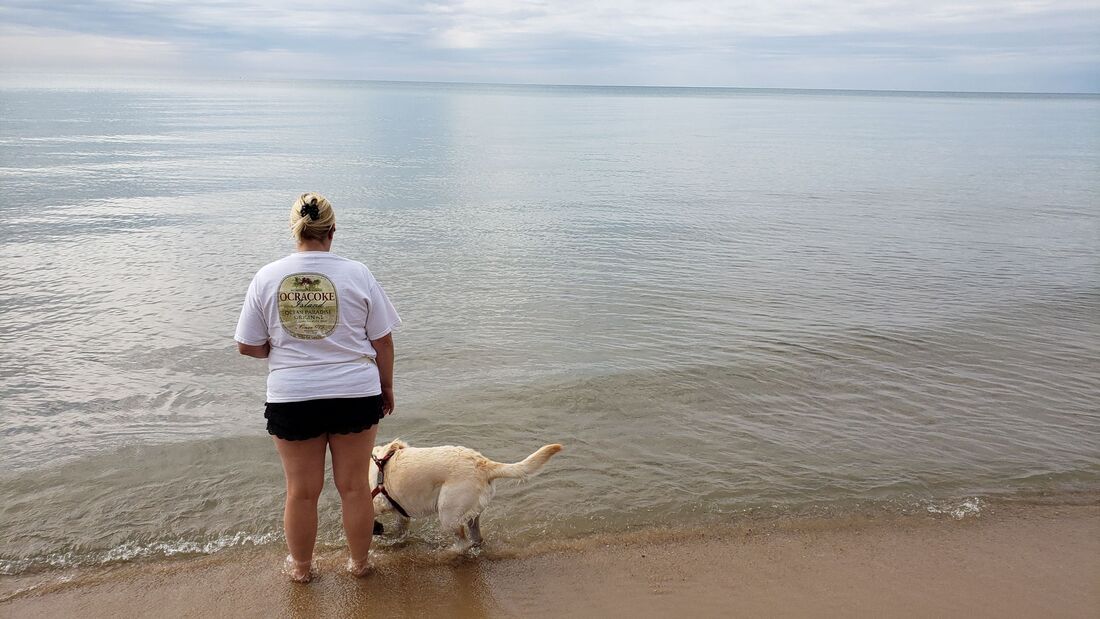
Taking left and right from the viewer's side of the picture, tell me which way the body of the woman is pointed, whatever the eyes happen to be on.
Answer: facing away from the viewer

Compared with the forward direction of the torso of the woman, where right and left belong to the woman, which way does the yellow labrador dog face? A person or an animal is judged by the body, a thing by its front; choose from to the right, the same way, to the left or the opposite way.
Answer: to the left

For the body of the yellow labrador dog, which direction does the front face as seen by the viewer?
to the viewer's left

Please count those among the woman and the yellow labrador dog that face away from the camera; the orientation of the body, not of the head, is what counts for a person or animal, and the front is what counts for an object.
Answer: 1

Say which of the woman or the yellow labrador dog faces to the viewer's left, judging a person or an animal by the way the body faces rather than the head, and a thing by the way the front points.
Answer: the yellow labrador dog

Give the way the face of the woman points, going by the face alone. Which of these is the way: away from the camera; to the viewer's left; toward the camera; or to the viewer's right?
away from the camera
